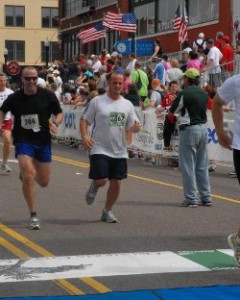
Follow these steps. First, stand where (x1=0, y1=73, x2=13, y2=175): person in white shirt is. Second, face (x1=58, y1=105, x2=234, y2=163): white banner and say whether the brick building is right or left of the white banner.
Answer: left

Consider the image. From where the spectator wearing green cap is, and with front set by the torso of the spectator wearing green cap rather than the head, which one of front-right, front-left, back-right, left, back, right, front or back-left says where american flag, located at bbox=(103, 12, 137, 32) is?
front-right

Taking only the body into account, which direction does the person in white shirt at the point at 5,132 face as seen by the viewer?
toward the camera

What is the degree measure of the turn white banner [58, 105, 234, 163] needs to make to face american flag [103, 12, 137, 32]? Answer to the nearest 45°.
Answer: approximately 135° to its right

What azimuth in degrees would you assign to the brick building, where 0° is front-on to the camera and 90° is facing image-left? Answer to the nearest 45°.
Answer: approximately 45°

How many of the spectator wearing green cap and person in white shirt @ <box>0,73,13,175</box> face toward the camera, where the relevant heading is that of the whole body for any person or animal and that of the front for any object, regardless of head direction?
1

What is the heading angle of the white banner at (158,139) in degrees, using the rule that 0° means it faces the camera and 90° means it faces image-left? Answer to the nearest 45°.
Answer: approximately 45°

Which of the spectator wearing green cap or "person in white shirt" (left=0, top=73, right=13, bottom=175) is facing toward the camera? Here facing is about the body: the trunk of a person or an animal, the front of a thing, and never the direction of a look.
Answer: the person in white shirt

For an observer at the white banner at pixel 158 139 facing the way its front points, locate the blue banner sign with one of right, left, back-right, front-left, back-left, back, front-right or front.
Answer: back-right

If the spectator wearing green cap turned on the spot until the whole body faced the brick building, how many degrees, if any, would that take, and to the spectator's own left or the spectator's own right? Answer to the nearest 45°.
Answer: approximately 45° to the spectator's own right

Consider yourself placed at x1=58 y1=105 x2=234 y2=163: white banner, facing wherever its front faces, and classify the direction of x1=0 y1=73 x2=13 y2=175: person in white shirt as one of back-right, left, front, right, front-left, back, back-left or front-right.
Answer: front

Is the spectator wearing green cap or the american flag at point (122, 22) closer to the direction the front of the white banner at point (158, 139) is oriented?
the spectator wearing green cap

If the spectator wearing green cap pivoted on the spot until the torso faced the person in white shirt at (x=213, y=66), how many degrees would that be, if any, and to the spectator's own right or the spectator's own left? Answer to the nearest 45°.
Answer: approximately 45° to the spectator's own right

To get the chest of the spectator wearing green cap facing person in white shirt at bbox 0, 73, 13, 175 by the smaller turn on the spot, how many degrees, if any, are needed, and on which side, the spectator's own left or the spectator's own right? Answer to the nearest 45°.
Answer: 0° — they already face them

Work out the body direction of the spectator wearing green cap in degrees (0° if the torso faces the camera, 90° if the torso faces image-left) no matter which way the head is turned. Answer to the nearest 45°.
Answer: approximately 135°
